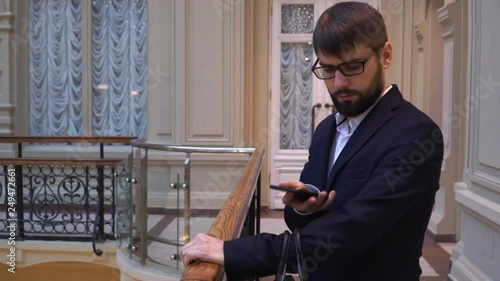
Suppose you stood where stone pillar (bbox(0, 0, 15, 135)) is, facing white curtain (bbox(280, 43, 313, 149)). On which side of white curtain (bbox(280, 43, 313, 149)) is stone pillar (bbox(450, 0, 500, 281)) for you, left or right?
right

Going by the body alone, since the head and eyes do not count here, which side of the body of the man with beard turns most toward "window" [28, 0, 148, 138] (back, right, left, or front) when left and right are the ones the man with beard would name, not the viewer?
right

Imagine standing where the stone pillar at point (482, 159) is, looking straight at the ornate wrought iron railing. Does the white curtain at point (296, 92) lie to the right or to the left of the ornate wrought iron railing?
right

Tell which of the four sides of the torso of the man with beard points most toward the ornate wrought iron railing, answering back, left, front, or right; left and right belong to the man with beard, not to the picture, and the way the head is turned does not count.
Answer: right

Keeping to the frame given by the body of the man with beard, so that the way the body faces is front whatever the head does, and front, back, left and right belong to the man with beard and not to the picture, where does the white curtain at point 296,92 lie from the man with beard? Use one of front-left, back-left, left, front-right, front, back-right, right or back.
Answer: back-right

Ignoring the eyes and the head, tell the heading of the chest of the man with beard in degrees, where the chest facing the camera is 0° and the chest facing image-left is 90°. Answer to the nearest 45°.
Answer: approximately 45°

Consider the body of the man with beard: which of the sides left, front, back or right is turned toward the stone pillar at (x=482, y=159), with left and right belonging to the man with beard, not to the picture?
back
